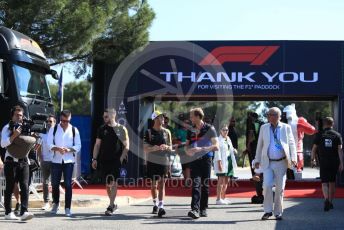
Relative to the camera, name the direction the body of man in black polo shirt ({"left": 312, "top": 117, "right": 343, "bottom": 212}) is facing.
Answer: away from the camera

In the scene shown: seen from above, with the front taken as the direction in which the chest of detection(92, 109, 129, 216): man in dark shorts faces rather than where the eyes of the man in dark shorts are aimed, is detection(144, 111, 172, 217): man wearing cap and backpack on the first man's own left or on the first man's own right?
on the first man's own left

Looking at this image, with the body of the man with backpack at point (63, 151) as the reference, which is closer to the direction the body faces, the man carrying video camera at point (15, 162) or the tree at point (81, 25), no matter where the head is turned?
the man carrying video camera

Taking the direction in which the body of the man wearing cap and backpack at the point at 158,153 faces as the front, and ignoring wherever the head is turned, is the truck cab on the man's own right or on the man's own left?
on the man's own right

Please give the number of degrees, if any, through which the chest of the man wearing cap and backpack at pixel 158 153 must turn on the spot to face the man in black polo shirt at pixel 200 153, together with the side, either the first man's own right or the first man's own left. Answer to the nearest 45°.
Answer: approximately 90° to the first man's own left

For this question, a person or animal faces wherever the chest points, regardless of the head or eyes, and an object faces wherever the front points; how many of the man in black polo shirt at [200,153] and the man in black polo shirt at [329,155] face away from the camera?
1

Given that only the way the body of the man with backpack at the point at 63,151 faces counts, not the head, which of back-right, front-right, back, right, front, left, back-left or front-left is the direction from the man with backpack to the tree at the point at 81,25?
back

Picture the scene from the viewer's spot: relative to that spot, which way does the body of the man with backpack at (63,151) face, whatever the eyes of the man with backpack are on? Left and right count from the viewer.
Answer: facing the viewer

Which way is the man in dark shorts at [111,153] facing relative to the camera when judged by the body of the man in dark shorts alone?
toward the camera

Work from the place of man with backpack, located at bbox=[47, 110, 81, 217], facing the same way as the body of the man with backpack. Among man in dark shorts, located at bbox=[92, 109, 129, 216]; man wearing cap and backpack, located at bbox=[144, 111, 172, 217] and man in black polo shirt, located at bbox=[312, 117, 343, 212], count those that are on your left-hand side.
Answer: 3

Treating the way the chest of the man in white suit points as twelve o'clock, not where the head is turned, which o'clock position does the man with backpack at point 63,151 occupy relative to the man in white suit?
The man with backpack is roughly at 3 o'clock from the man in white suit.

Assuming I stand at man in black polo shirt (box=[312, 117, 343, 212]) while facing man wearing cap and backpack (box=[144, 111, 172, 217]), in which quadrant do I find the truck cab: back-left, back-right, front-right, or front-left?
front-right

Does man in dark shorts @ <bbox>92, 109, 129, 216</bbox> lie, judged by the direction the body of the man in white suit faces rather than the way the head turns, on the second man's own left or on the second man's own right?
on the second man's own right
